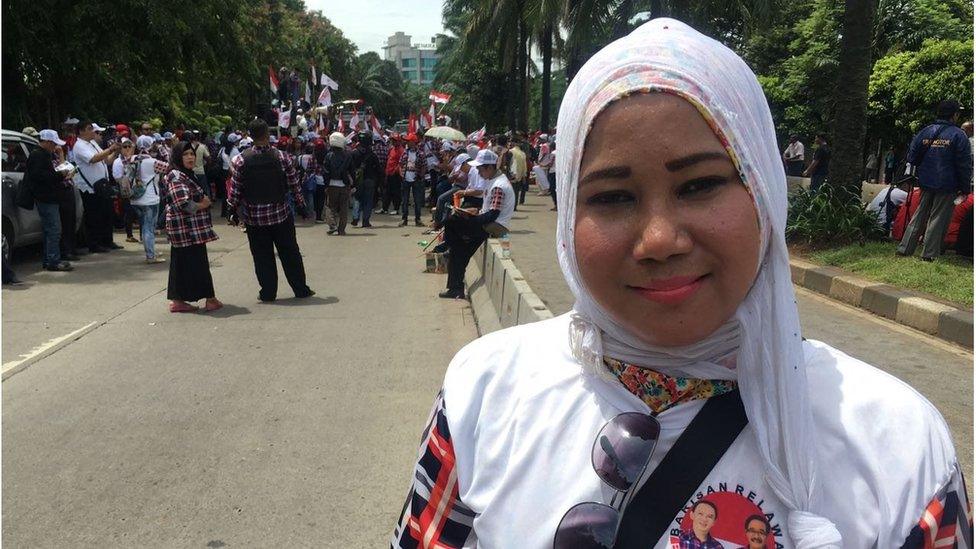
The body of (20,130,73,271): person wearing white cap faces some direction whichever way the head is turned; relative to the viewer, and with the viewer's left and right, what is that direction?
facing to the right of the viewer

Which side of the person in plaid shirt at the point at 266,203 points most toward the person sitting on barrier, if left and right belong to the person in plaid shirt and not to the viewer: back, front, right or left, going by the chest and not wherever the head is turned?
right

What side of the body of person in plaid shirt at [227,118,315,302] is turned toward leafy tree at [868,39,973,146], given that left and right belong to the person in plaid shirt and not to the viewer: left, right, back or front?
right

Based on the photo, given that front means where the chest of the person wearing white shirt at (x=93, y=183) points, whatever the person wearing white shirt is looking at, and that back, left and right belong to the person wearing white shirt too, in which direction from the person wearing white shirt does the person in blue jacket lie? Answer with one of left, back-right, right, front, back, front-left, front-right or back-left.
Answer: front-right

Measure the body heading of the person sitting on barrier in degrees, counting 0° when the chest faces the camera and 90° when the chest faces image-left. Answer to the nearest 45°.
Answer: approximately 90°

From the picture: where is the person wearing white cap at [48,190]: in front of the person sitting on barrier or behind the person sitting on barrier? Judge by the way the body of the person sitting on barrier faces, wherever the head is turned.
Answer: in front

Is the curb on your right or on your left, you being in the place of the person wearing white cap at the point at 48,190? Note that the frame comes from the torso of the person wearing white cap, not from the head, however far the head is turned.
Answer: on your right

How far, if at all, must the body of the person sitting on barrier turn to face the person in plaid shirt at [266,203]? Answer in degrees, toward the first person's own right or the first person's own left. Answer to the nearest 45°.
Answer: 0° — they already face them

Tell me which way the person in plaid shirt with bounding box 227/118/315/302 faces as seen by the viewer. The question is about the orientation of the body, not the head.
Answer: away from the camera

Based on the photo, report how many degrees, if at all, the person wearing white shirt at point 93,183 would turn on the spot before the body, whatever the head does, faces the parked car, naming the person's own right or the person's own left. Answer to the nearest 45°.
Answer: approximately 135° to the person's own right

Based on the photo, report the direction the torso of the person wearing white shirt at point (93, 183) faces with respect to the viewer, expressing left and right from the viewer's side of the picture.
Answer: facing to the right of the viewer

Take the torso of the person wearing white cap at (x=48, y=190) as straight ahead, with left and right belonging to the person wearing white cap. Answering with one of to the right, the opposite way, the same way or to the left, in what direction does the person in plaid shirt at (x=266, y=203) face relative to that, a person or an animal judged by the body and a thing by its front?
to the left

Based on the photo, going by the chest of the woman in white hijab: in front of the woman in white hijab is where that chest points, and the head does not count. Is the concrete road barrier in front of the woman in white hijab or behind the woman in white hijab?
behind
